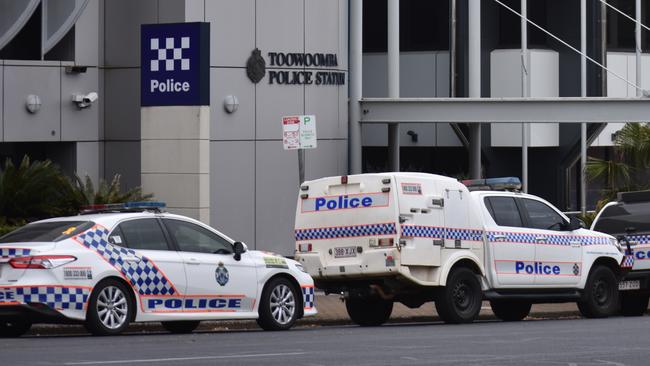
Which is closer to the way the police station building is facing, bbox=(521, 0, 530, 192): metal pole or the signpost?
the signpost

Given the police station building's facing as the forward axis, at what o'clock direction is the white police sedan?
The white police sedan is roughly at 12 o'clock from the police station building.

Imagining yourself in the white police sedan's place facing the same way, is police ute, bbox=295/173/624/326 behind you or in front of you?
in front

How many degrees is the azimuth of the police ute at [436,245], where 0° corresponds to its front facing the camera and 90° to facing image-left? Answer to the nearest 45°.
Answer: approximately 225°

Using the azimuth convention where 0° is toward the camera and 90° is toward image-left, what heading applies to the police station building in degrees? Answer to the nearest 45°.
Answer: approximately 0°

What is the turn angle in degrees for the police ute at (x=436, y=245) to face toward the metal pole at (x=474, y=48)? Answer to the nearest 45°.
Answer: approximately 45° to its left

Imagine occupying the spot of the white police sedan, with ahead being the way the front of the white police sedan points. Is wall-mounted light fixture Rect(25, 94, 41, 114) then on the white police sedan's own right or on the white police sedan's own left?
on the white police sedan's own left

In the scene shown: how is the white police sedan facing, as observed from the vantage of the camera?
facing away from the viewer and to the right of the viewer

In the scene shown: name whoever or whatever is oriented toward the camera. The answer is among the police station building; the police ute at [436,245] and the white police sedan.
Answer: the police station building

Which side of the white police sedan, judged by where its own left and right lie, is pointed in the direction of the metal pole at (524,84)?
front

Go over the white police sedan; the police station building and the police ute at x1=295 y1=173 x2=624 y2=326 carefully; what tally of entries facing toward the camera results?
1

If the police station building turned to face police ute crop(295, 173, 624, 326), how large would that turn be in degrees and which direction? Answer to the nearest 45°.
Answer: approximately 45° to its left

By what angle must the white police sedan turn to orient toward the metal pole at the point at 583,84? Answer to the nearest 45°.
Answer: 0° — it already faces it

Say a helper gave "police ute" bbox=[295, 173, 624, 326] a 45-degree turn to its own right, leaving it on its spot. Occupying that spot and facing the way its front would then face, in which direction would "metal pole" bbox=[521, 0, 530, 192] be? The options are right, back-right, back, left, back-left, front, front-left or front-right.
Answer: left
